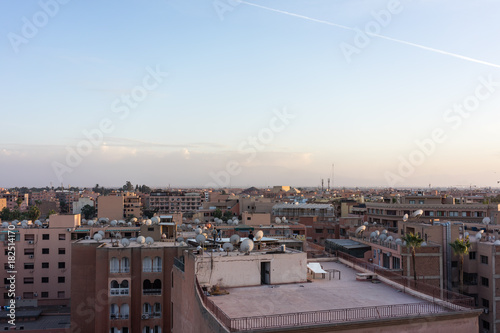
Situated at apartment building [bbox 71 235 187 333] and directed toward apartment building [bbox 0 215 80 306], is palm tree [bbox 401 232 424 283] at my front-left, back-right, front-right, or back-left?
back-right

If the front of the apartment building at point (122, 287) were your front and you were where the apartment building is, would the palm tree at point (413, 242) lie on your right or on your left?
on your left

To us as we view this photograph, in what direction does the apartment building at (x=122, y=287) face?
facing the viewer

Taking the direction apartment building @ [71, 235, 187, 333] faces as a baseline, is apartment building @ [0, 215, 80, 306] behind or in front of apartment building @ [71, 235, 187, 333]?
behind

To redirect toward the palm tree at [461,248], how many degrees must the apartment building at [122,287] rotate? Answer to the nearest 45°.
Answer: approximately 90° to its left

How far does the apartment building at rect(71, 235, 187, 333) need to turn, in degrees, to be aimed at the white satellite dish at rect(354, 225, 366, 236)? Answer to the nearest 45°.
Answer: approximately 90° to its left

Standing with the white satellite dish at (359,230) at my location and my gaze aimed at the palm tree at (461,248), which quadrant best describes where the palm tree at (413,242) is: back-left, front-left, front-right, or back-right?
front-right
